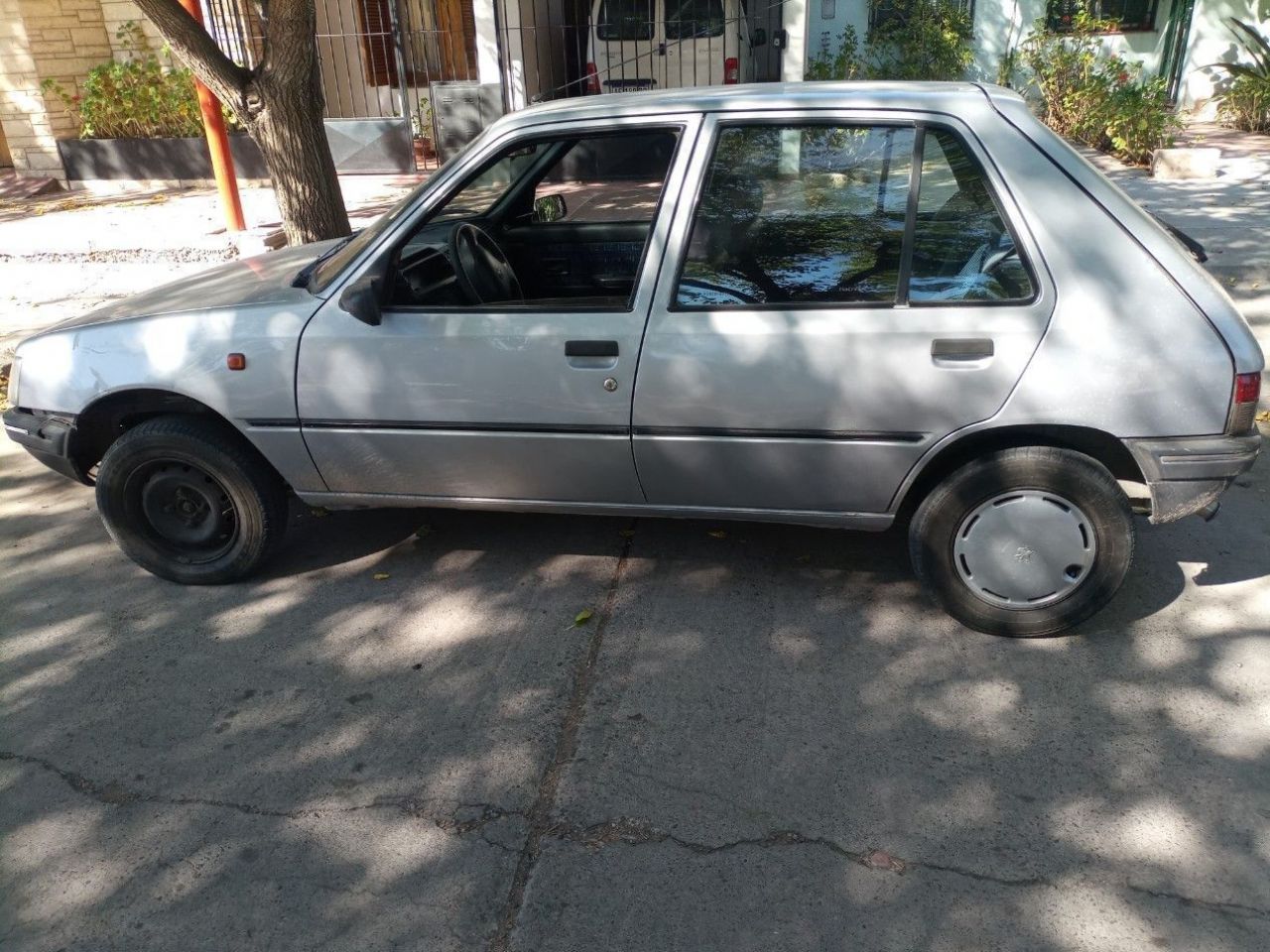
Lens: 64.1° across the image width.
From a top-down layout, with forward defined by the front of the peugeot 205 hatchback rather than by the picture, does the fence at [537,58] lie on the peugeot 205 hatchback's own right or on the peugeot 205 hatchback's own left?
on the peugeot 205 hatchback's own right

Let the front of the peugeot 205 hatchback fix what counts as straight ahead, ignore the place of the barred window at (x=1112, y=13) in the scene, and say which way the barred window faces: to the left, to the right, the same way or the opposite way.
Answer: to the left

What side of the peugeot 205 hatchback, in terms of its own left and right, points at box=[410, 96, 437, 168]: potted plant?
right

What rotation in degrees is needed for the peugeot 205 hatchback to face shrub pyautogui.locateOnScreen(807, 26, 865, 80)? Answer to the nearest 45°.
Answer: approximately 90° to its right

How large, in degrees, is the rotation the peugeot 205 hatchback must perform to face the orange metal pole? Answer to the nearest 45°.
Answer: approximately 45° to its right

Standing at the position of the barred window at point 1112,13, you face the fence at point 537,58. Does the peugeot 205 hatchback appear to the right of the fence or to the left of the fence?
left

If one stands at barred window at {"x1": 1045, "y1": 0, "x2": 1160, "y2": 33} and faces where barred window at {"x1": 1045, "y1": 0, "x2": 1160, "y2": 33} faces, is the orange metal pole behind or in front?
in front

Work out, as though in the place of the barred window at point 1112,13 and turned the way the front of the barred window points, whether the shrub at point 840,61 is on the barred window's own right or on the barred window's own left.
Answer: on the barred window's own right

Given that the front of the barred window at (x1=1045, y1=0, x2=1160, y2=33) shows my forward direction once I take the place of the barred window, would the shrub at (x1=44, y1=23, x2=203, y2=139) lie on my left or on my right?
on my right

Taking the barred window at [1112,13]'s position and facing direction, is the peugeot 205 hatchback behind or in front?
in front

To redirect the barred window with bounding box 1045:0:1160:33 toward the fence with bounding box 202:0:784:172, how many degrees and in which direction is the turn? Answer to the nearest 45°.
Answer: approximately 45° to its right

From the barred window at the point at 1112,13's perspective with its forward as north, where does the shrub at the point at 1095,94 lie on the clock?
The shrub is roughly at 12 o'clock from the barred window.

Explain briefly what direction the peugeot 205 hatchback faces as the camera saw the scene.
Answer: facing to the left of the viewer

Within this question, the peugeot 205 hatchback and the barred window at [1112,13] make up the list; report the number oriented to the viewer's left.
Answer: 1

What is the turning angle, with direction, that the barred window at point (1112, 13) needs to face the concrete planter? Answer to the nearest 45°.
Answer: approximately 45° to its right

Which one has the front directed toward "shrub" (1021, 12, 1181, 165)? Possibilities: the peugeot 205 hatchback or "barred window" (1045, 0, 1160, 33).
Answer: the barred window

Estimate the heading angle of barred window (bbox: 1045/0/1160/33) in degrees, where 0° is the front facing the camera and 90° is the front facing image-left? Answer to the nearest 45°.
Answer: approximately 0°
